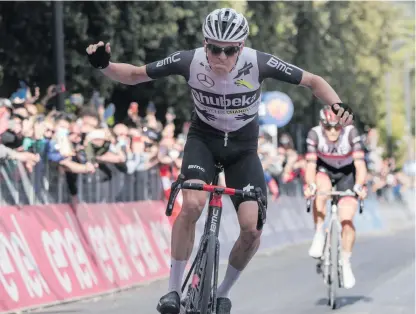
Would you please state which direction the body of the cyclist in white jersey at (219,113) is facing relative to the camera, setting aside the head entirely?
toward the camera

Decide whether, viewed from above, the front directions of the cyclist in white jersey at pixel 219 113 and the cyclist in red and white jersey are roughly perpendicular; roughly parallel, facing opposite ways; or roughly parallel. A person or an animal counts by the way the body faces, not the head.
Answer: roughly parallel

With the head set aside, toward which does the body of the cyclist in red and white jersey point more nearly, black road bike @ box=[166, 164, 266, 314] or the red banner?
the black road bike

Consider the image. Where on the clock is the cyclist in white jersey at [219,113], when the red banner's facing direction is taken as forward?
The cyclist in white jersey is roughly at 1 o'clock from the red banner.

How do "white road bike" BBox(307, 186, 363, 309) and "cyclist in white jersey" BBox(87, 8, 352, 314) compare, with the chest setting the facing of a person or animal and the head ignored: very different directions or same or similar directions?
same or similar directions

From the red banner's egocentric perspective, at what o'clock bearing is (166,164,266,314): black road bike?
The black road bike is roughly at 1 o'clock from the red banner.

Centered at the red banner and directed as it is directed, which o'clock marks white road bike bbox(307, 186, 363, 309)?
The white road bike is roughly at 11 o'clock from the red banner.

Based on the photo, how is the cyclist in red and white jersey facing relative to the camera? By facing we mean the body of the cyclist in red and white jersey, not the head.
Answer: toward the camera

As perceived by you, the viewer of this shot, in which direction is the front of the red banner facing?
facing the viewer and to the right of the viewer

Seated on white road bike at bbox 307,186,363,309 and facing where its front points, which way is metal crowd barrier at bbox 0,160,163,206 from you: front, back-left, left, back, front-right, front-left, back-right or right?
right

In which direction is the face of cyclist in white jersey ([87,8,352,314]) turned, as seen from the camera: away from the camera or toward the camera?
toward the camera

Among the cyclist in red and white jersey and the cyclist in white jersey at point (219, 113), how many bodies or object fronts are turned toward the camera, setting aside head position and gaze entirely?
2

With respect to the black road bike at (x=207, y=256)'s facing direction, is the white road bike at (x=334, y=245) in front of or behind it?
behind

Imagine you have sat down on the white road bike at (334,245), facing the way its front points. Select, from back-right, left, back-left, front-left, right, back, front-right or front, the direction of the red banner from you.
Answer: right
